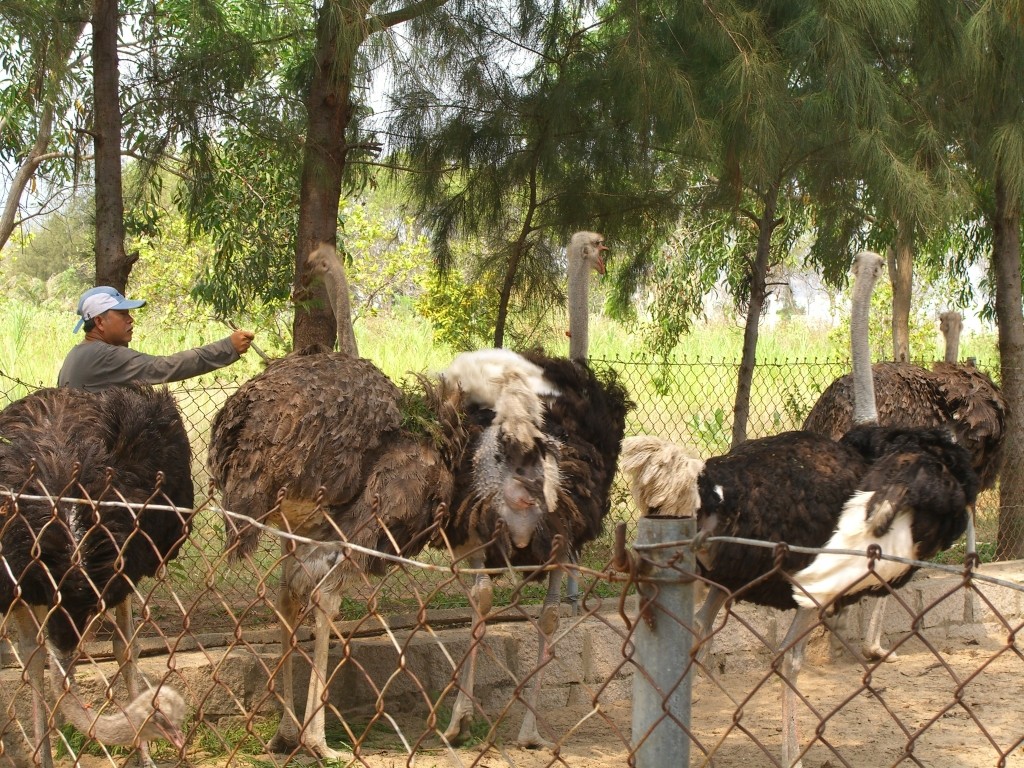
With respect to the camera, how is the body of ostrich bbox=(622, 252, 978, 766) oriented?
to the viewer's right

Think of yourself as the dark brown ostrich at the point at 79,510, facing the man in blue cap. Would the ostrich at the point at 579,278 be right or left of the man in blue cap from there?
right

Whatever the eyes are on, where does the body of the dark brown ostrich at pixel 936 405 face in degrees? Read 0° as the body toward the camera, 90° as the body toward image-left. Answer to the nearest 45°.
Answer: approximately 270°

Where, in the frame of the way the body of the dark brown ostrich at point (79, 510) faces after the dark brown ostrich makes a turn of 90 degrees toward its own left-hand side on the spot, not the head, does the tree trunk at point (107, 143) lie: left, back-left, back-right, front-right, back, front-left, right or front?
left

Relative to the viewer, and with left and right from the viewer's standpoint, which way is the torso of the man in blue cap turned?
facing to the right of the viewer

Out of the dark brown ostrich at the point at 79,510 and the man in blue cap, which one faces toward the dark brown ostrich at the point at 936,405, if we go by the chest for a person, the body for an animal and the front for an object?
the man in blue cap

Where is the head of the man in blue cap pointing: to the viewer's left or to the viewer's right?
to the viewer's right

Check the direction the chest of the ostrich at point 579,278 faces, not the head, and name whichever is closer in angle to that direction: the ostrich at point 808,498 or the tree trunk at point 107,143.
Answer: the ostrich
